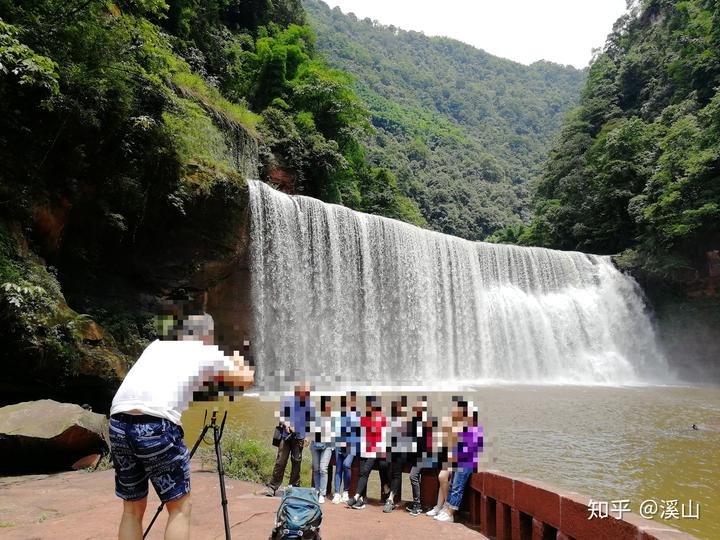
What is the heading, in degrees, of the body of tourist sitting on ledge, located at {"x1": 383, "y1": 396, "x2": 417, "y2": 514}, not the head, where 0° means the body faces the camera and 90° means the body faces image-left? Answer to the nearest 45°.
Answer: approximately 45°

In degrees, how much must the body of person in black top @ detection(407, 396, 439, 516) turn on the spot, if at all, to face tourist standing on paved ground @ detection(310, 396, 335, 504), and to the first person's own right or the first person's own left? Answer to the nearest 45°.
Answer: approximately 45° to the first person's own right

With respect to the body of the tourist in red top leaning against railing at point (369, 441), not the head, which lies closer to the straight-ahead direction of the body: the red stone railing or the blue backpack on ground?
the blue backpack on ground

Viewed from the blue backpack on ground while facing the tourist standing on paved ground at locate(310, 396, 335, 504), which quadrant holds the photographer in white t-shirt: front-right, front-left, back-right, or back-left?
back-left

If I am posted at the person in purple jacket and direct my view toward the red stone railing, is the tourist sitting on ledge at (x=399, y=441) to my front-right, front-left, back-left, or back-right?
back-right

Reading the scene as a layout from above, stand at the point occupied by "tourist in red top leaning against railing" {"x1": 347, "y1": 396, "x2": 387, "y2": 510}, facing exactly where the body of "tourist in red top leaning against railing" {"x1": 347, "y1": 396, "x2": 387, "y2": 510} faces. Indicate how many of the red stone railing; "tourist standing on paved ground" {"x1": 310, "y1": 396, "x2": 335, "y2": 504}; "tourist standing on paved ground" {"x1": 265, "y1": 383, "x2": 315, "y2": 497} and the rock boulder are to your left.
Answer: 1

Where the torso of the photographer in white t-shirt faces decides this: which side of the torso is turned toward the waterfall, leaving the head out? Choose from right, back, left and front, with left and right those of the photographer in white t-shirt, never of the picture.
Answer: front

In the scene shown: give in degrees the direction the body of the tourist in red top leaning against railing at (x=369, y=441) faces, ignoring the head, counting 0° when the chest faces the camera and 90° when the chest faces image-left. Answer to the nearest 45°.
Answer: approximately 45°

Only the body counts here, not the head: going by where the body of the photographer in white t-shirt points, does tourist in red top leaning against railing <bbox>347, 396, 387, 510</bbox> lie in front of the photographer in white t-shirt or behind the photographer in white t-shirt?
in front

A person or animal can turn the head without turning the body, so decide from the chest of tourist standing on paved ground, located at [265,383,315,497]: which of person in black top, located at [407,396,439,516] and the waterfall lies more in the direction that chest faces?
the person in black top

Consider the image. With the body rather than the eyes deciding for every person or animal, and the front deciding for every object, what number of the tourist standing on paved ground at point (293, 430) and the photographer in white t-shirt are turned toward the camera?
1

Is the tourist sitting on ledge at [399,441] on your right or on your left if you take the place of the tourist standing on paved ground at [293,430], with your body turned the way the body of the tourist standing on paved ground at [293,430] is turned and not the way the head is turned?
on your left
